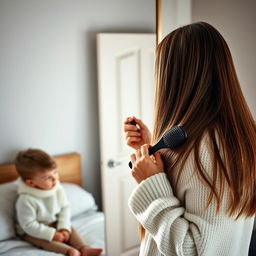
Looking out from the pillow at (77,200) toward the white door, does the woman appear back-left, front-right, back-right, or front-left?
front-right

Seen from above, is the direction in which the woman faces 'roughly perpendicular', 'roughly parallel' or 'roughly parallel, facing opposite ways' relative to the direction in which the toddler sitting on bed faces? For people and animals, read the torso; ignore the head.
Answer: roughly parallel, facing opposite ways

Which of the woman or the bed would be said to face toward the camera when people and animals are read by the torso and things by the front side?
the bed

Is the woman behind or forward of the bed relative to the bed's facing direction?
forward

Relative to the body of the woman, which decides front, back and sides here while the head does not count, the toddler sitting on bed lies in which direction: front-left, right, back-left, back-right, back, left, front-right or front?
front

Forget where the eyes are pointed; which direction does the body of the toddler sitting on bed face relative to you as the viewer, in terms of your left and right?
facing the viewer and to the right of the viewer

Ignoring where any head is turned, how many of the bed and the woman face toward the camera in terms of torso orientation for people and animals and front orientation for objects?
1

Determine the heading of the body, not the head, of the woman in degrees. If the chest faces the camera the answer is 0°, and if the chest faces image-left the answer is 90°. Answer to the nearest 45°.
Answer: approximately 135°

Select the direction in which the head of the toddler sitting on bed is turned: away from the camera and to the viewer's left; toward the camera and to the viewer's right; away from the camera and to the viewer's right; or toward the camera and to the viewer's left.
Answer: toward the camera and to the viewer's right

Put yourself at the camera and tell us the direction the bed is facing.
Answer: facing the viewer

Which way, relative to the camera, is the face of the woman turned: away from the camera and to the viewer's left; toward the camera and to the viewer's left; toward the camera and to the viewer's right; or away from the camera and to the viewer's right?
away from the camera and to the viewer's left
